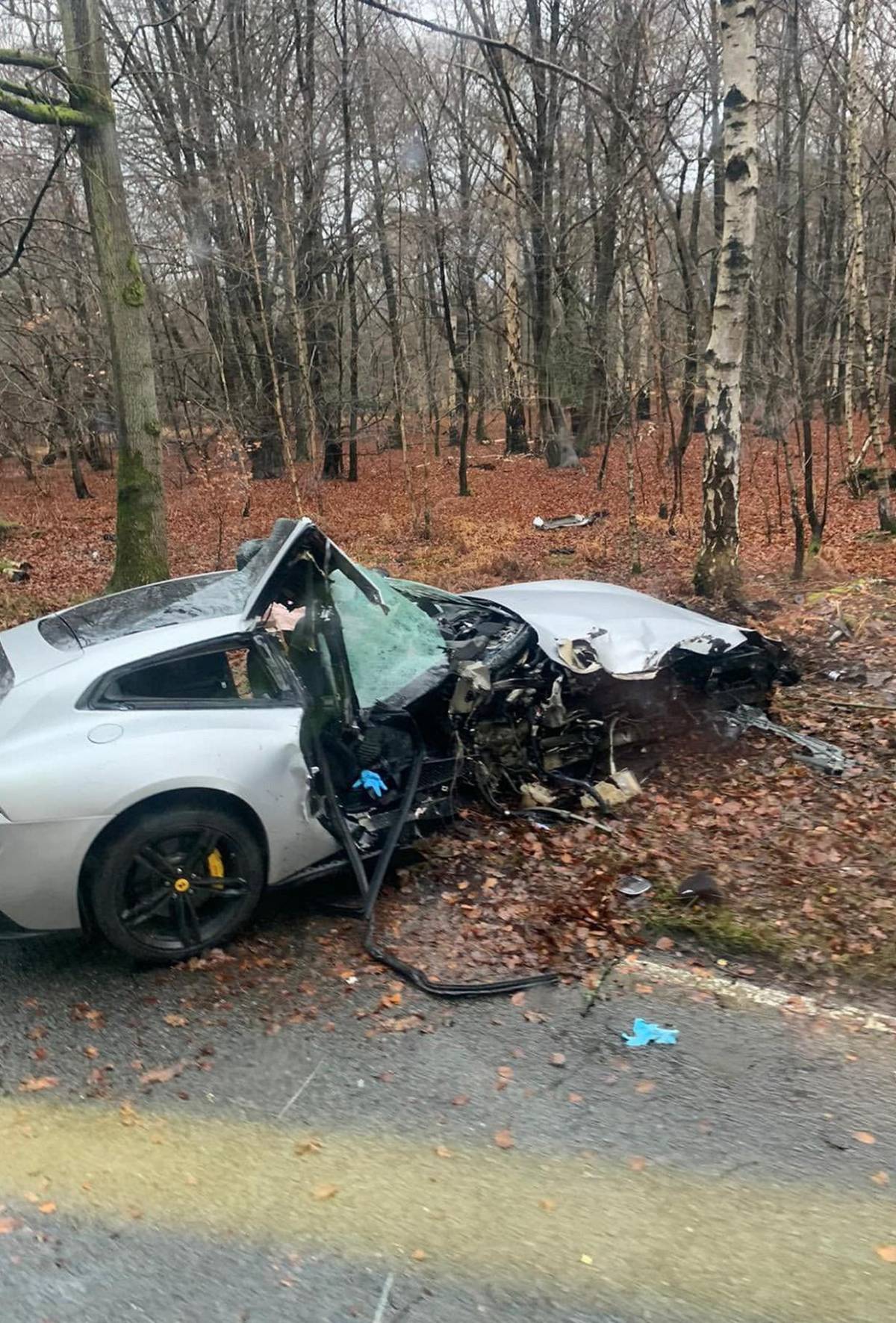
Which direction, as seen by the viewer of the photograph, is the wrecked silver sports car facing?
facing away from the viewer and to the right of the viewer

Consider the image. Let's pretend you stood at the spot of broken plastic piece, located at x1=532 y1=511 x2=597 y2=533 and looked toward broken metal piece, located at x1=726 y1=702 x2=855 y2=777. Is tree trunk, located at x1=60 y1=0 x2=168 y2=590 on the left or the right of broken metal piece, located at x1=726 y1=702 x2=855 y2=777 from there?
right

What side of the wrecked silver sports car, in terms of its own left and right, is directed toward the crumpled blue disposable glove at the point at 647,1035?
right

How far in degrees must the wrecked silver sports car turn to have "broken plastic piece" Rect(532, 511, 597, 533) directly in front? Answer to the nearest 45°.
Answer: approximately 45° to its left

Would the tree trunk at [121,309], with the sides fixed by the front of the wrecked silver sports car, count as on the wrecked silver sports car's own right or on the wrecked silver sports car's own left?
on the wrecked silver sports car's own left

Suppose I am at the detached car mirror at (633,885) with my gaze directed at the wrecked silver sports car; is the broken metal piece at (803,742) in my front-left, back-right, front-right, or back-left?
back-right
